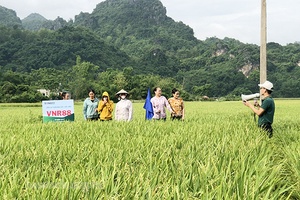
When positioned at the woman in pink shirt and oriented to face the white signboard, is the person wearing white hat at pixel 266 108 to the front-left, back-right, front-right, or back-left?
back-left

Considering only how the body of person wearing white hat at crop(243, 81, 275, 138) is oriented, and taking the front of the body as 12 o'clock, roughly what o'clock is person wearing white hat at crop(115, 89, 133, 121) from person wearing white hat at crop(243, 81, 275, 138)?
person wearing white hat at crop(115, 89, 133, 121) is roughly at 1 o'clock from person wearing white hat at crop(243, 81, 275, 138).

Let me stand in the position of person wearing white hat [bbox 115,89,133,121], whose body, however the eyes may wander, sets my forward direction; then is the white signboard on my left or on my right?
on my right

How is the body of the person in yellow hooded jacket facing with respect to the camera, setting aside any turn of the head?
toward the camera

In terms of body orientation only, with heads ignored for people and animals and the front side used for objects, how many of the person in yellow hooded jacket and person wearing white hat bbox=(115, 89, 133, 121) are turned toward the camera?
2

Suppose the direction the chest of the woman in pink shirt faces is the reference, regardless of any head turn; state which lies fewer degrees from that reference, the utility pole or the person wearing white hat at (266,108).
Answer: the person wearing white hat

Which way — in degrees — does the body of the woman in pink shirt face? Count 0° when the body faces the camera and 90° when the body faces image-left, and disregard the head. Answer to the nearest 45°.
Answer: approximately 315°

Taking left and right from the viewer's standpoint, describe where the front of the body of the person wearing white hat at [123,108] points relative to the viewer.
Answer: facing the viewer

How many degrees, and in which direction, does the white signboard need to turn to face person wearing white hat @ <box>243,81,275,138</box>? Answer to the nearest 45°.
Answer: approximately 45° to its left

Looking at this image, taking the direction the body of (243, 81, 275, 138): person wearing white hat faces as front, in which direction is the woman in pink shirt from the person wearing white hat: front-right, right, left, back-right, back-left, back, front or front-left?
front-right

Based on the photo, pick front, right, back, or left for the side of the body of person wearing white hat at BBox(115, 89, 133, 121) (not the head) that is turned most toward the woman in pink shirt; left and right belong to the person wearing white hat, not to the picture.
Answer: left

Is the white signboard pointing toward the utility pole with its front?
no

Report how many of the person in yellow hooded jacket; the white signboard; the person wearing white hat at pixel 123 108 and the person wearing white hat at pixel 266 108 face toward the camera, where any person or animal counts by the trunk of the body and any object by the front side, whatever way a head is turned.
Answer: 3

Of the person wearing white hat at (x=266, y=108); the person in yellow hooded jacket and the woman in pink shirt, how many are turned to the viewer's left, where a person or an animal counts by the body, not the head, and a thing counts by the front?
1

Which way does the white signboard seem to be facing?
toward the camera

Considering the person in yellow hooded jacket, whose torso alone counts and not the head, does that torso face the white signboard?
no

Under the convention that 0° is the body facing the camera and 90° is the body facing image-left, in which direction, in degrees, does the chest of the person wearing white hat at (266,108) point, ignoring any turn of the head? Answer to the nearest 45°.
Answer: approximately 90°

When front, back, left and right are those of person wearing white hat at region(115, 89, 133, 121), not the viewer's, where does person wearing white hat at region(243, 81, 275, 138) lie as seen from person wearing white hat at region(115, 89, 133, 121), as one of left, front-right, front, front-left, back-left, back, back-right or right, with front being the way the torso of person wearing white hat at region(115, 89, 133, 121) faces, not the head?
front-left
